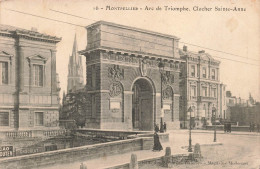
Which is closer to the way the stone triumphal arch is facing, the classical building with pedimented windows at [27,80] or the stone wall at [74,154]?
the stone wall

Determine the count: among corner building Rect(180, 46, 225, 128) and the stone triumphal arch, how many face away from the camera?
0

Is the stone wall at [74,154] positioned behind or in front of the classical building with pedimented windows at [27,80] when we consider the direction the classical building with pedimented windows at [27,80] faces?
in front

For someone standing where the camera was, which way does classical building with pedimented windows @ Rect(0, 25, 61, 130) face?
facing the viewer and to the right of the viewer

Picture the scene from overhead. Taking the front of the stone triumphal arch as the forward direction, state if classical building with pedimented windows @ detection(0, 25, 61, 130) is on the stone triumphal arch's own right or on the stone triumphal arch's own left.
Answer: on the stone triumphal arch's own right

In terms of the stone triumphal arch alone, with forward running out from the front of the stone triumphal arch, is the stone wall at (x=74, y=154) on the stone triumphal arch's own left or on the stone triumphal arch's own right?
on the stone triumphal arch's own right

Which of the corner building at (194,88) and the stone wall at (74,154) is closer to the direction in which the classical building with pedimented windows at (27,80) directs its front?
the stone wall
